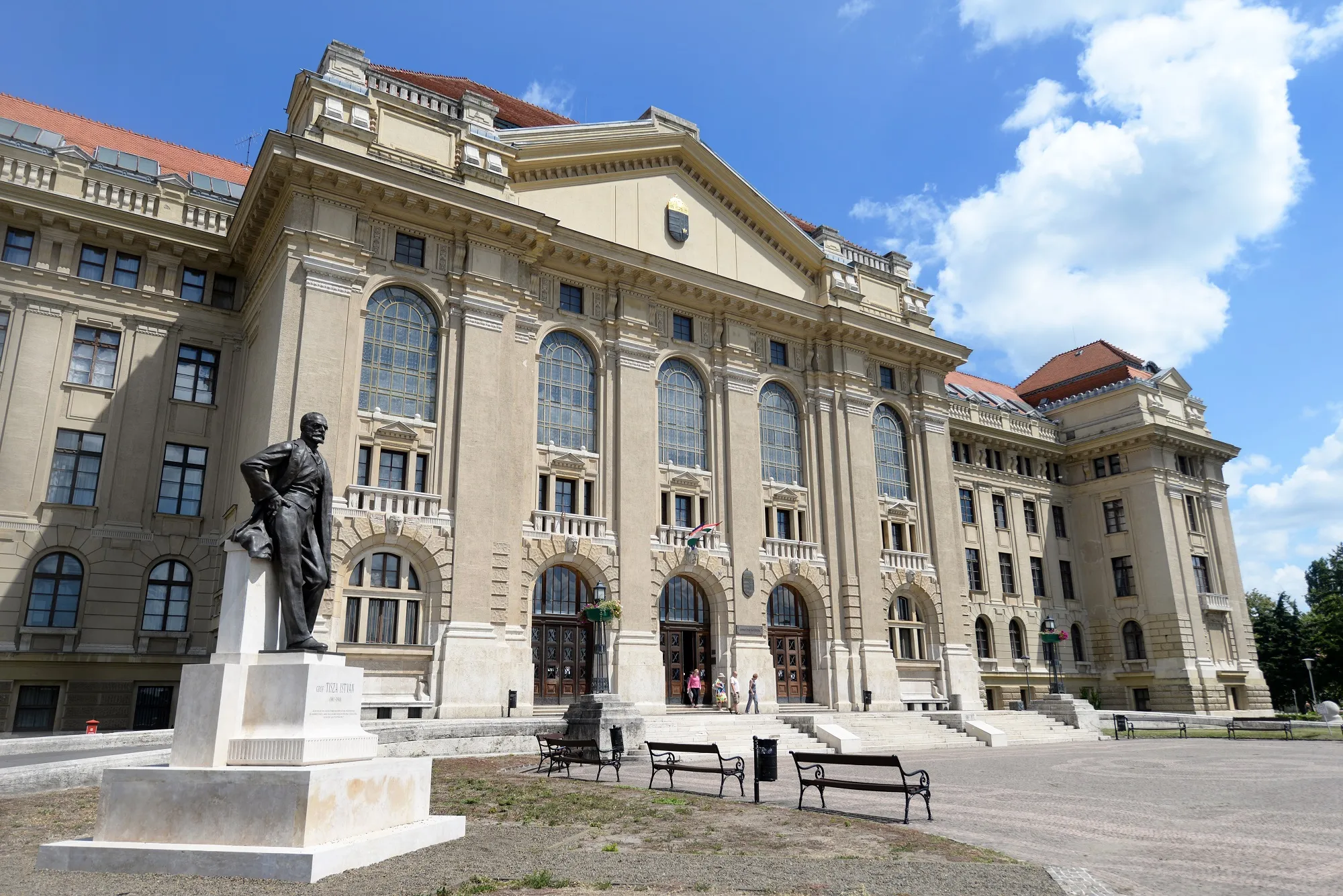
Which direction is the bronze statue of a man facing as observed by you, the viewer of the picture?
facing the viewer and to the right of the viewer

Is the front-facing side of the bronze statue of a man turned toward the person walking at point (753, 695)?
no

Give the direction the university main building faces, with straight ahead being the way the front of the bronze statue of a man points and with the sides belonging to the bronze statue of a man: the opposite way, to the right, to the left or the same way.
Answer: the same way

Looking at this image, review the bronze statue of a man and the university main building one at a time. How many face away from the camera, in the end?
0

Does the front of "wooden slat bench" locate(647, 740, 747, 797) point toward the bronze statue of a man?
no

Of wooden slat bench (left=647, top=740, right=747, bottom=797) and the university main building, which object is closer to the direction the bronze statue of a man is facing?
the wooden slat bench

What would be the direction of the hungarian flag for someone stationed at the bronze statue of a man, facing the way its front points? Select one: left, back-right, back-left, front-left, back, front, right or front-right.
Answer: left

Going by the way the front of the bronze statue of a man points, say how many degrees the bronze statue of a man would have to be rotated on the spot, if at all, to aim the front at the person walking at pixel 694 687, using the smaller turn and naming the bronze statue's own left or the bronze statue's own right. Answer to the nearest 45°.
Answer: approximately 90° to the bronze statue's own left

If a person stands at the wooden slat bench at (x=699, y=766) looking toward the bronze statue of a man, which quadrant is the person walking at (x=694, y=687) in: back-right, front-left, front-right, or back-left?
back-right

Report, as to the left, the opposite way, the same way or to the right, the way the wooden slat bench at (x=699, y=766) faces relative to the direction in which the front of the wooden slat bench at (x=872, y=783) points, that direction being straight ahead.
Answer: the same way

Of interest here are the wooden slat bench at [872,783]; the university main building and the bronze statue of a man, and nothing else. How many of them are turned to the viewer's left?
0
